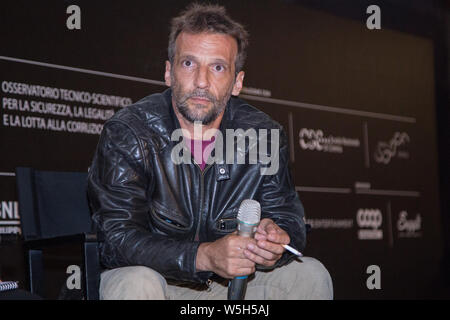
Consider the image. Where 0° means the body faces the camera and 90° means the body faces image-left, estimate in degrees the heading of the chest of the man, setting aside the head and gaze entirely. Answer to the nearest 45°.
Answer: approximately 0°

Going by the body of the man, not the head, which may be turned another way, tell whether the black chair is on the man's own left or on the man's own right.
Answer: on the man's own right
